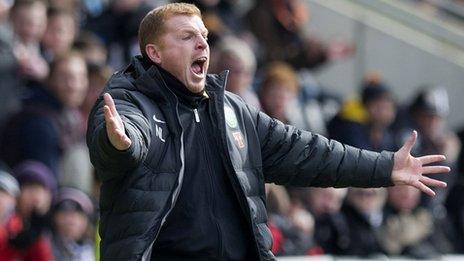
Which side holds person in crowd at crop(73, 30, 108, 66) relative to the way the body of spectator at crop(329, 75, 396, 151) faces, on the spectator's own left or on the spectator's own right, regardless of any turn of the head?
on the spectator's own right

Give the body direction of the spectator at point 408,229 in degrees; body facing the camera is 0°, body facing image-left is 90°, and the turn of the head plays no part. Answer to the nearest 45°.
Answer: approximately 0°

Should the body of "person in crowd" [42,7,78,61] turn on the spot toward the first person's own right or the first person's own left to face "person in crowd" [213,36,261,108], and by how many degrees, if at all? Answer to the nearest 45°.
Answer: approximately 45° to the first person's own left

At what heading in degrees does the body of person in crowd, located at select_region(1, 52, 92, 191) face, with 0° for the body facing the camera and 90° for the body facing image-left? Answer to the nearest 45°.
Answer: approximately 315°

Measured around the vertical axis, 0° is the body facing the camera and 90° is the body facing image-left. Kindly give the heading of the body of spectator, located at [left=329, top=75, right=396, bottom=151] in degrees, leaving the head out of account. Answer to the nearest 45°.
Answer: approximately 315°
